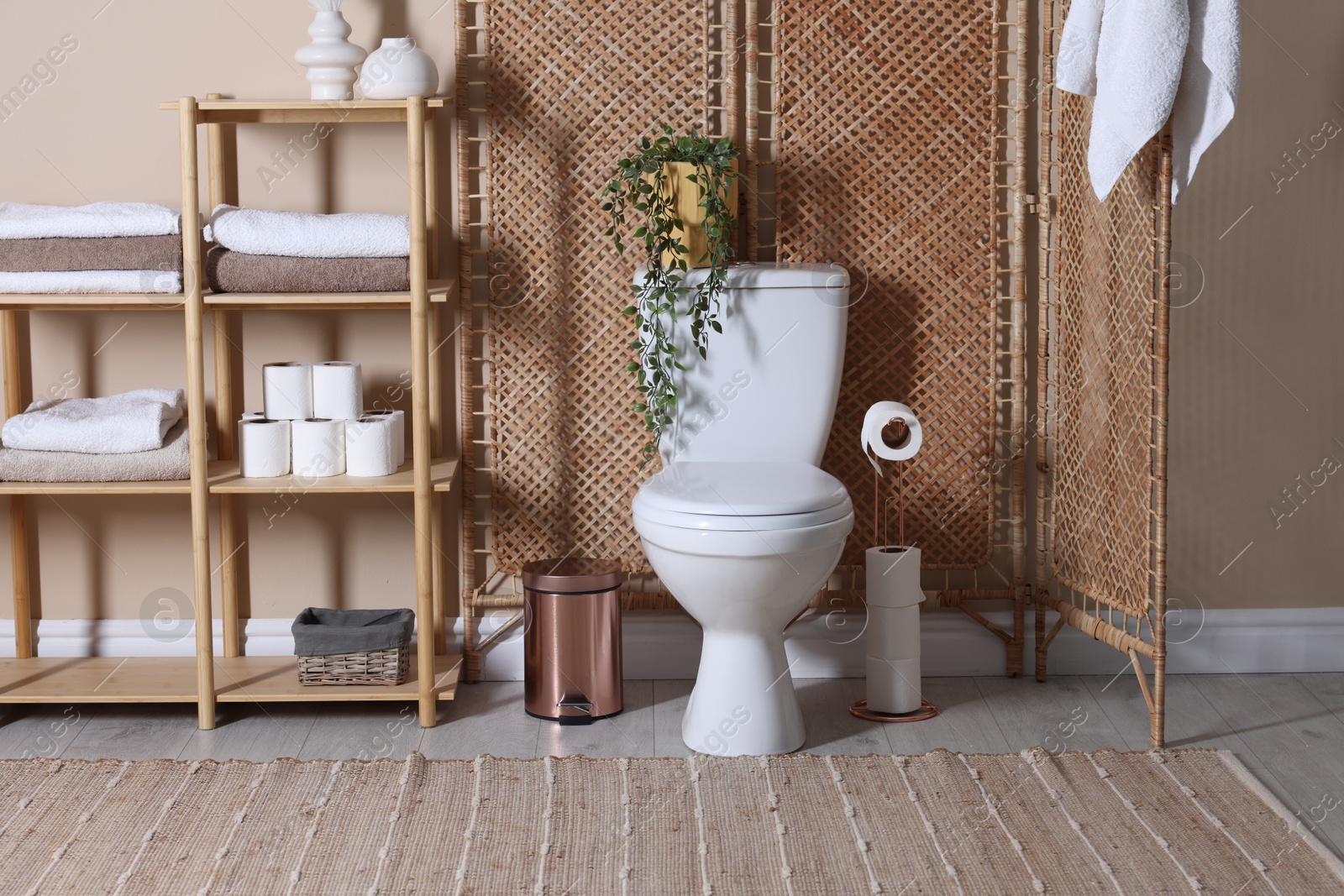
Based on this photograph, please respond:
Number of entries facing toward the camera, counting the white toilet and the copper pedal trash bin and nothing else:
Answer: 2

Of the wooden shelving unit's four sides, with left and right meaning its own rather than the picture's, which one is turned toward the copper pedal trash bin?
left

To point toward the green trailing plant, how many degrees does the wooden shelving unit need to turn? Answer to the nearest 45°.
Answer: approximately 90° to its left

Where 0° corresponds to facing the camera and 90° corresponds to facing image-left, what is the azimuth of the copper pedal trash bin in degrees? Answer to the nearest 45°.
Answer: approximately 0°

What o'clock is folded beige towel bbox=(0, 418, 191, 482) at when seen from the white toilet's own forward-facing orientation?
The folded beige towel is roughly at 3 o'clock from the white toilet.

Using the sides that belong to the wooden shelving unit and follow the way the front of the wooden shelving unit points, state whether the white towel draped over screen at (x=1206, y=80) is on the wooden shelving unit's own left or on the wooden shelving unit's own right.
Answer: on the wooden shelving unit's own left
